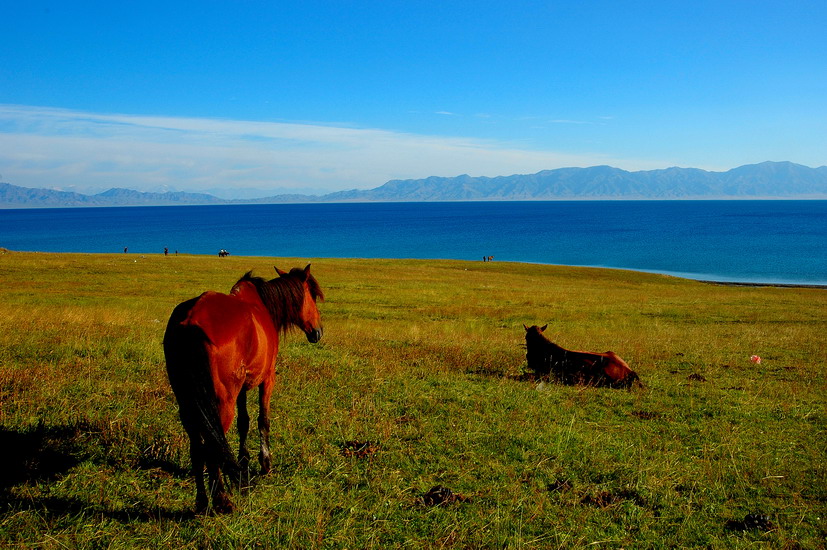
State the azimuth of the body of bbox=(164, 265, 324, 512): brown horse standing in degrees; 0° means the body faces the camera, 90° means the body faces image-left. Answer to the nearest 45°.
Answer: approximately 225°

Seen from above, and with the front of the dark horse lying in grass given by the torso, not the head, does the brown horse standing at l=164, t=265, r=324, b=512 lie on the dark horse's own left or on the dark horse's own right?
on the dark horse's own left

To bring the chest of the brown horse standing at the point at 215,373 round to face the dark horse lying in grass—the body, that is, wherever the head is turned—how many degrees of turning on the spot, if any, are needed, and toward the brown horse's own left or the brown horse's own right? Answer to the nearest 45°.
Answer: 0° — it already faces it

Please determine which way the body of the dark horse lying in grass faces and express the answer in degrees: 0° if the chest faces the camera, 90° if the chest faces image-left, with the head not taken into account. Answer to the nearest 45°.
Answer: approximately 135°
